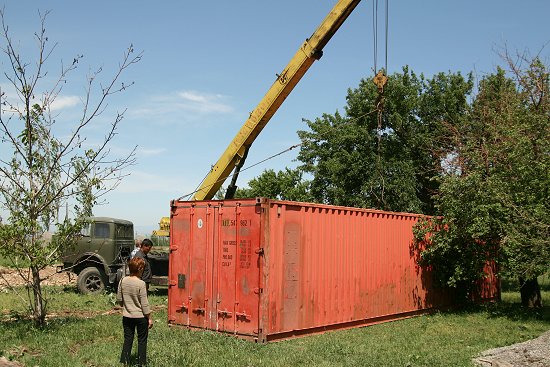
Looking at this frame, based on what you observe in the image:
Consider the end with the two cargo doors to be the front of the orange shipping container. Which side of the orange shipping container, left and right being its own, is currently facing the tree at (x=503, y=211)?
back

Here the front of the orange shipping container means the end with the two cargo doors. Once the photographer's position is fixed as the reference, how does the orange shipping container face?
facing the viewer and to the left of the viewer

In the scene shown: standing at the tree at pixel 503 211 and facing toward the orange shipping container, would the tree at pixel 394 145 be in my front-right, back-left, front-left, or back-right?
back-right

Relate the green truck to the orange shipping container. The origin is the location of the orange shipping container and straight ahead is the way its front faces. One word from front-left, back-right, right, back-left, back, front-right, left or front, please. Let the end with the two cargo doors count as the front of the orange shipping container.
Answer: right

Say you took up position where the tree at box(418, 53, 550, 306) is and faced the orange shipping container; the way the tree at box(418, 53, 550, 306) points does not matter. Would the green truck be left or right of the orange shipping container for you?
right

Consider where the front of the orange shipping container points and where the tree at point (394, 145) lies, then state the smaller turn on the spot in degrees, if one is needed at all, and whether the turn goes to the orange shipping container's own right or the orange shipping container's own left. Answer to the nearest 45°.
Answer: approximately 135° to the orange shipping container's own right
